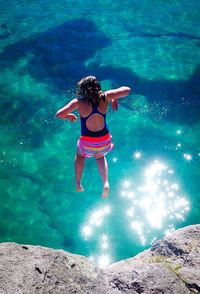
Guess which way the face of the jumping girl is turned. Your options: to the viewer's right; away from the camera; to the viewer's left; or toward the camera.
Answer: away from the camera

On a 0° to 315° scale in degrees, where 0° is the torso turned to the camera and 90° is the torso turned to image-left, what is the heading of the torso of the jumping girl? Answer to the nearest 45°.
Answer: approximately 180°
